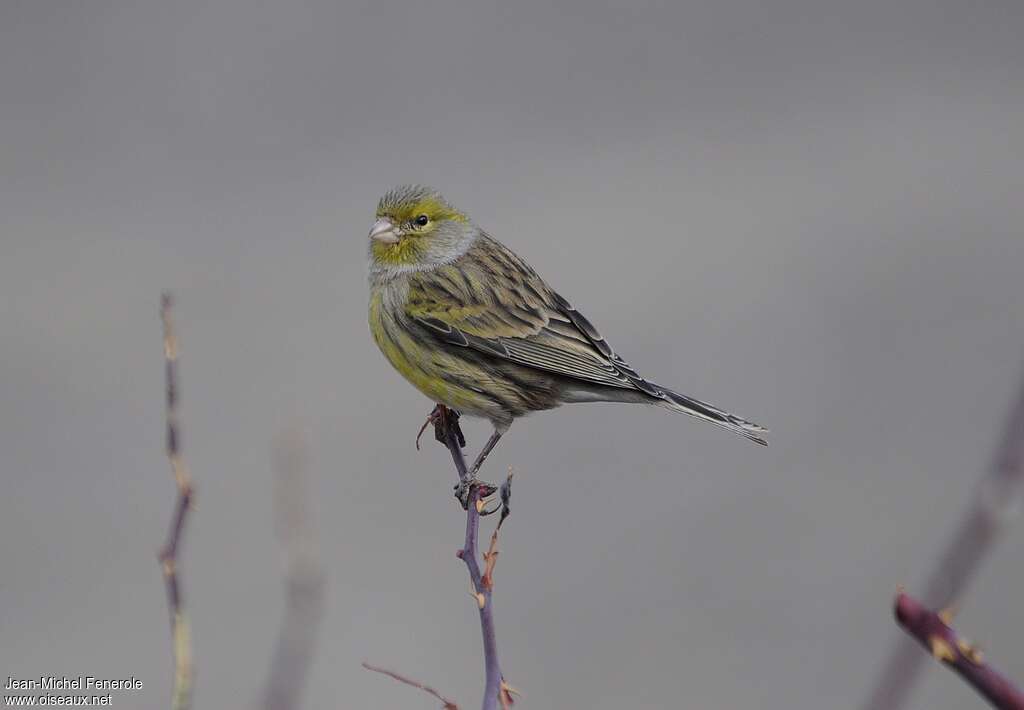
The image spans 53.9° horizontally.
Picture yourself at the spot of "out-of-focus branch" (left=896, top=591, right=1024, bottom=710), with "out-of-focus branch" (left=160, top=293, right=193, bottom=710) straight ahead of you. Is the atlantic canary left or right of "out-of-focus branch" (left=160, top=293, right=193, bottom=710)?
right

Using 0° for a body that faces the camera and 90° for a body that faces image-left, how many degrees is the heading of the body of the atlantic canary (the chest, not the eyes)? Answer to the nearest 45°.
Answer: approximately 90°

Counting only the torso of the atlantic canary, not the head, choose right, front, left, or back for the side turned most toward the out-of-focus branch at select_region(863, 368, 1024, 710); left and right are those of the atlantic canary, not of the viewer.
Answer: back
